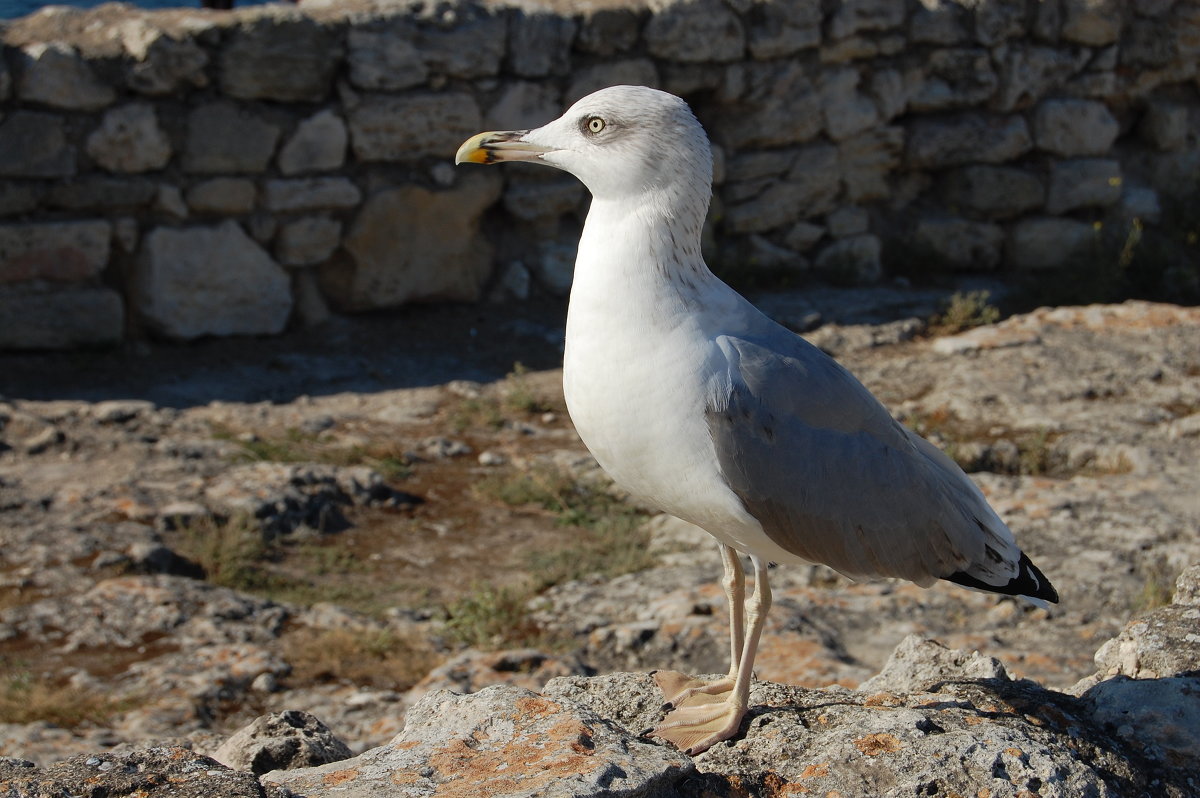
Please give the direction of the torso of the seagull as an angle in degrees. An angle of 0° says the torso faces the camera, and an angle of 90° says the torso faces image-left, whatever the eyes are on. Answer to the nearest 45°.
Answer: approximately 90°

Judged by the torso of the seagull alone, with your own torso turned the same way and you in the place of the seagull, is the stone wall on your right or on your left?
on your right

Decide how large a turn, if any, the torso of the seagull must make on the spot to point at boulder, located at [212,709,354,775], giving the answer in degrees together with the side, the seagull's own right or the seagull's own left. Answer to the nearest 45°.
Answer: approximately 45° to the seagull's own left
